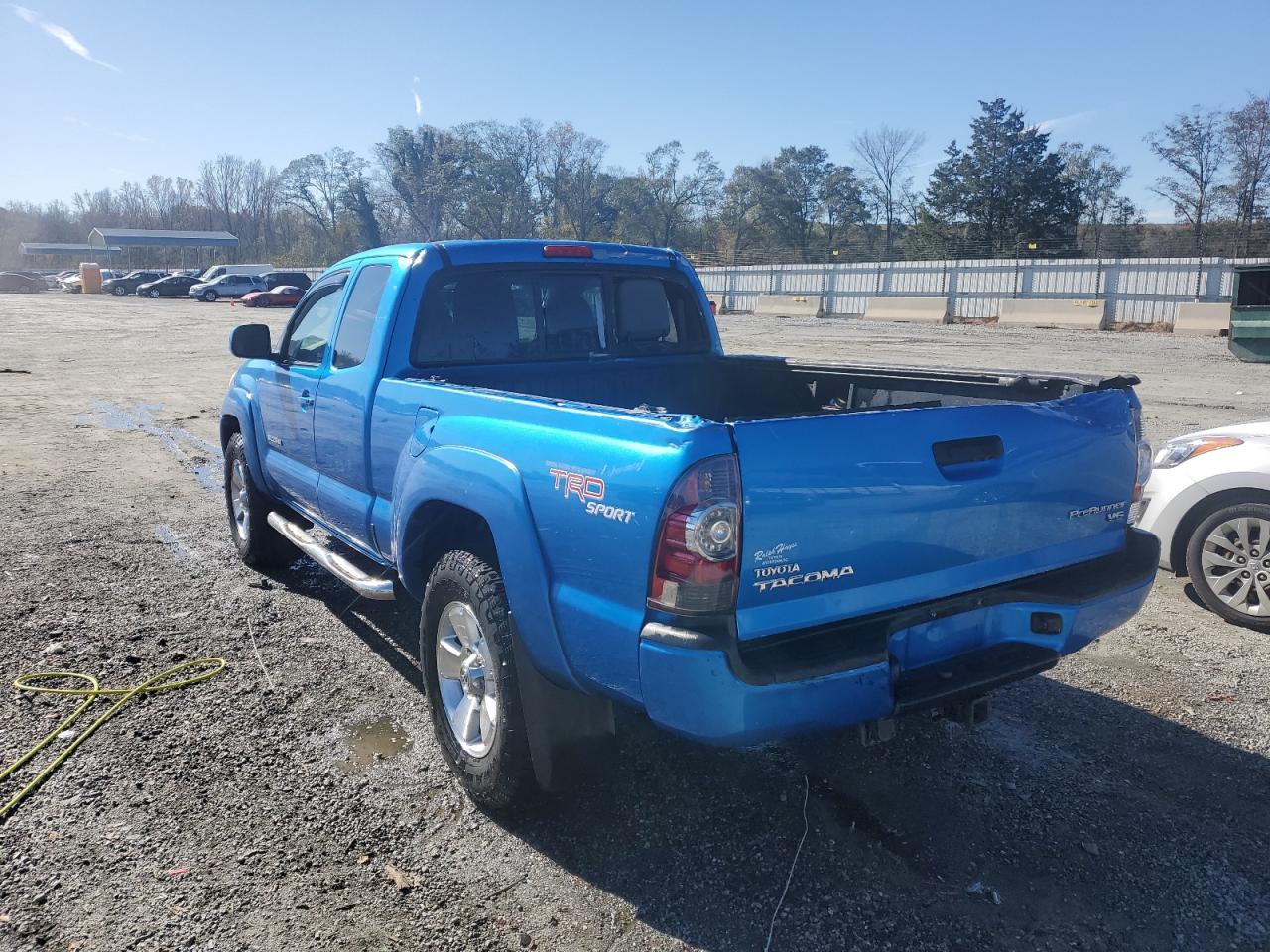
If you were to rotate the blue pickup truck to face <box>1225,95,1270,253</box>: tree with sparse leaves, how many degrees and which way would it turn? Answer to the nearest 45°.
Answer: approximately 90° to its right

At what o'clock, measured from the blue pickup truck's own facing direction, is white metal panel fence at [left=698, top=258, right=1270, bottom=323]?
The white metal panel fence is roughly at 2 o'clock from the blue pickup truck.

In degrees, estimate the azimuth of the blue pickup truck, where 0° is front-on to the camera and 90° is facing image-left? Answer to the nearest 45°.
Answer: approximately 135°

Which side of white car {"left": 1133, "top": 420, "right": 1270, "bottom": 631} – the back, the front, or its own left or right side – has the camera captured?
left

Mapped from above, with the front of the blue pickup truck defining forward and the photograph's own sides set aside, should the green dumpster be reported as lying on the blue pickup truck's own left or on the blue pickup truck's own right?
on the blue pickup truck's own right

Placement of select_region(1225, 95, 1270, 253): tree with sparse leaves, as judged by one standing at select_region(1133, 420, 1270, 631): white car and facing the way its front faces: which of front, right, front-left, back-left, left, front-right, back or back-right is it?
right

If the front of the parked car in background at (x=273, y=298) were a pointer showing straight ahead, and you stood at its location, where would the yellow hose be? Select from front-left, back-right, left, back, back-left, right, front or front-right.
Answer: front-left

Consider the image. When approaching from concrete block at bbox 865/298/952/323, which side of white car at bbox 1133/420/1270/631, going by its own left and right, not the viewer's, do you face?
right

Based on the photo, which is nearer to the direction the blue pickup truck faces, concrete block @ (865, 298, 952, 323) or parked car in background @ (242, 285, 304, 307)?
the parked car in background

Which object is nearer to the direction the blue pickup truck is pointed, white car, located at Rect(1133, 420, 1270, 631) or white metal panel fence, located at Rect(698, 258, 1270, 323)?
the white metal panel fence

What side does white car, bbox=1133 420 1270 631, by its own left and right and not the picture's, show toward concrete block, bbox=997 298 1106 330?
right

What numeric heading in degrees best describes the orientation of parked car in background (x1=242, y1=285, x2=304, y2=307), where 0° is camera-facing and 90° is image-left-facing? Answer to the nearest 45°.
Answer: approximately 45°

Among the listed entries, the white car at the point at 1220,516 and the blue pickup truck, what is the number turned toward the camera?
0
